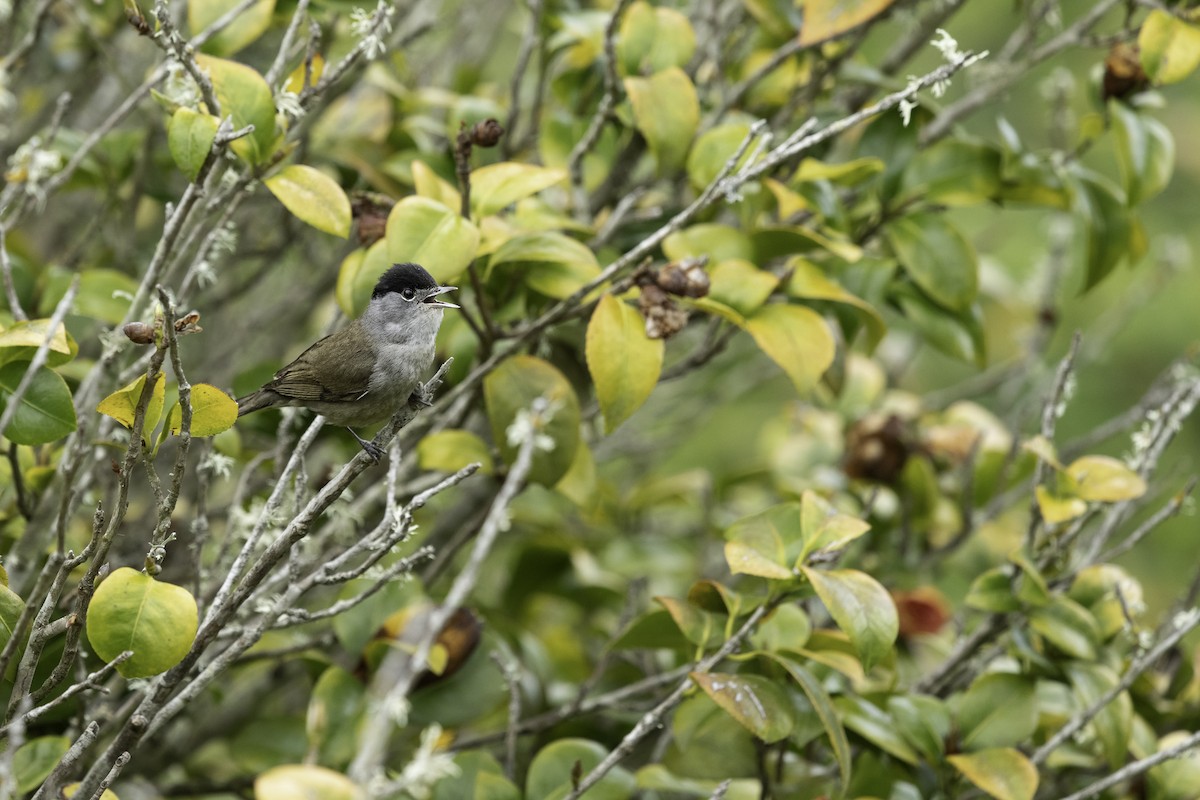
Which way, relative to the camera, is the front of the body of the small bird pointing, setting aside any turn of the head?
to the viewer's right

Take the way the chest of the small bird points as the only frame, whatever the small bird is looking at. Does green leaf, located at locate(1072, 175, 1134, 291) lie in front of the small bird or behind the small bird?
in front

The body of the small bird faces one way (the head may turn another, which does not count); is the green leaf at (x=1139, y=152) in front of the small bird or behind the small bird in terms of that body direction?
in front

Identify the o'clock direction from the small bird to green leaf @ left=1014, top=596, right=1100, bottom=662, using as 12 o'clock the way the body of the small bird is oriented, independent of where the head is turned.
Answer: The green leaf is roughly at 11 o'clock from the small bird.

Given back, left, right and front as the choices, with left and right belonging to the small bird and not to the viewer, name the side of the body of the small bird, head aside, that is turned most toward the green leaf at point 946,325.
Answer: front

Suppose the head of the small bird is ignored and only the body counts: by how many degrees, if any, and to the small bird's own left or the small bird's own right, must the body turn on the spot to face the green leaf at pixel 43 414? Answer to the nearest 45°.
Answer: approximately 135° to the small bird's own right

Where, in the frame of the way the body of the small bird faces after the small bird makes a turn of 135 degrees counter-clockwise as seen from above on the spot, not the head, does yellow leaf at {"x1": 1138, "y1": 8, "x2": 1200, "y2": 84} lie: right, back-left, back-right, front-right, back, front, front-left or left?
back-right
